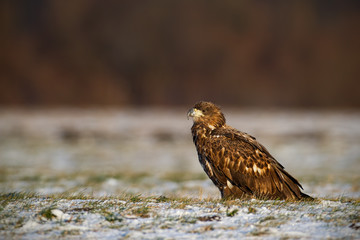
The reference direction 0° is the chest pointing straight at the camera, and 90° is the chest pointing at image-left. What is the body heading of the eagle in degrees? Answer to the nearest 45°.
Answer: approximately 90°
